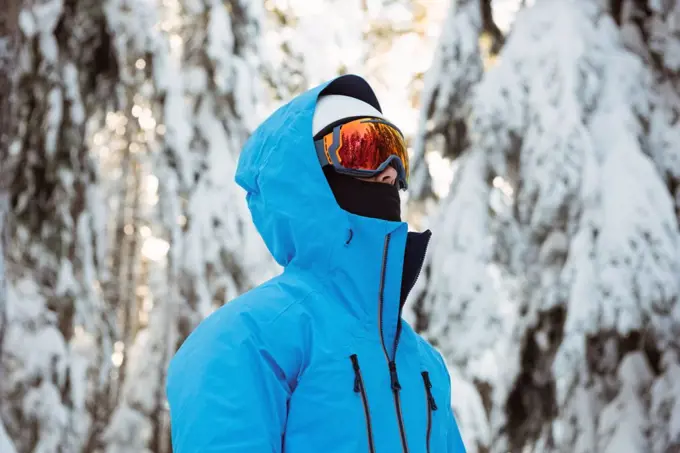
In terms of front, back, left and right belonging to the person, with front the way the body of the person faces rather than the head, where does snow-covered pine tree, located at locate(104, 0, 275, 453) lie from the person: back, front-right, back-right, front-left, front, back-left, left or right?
back-left

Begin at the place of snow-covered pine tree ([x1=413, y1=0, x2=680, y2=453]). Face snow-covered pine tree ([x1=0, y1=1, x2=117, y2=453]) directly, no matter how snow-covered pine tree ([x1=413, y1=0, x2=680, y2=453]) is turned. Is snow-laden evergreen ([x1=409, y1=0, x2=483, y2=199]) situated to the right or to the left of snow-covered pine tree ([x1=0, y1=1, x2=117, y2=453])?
right

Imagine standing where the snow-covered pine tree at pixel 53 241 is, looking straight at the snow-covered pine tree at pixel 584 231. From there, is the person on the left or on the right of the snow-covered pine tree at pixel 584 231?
right

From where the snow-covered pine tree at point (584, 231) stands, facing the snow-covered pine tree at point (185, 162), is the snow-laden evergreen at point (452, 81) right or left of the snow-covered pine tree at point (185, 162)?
right

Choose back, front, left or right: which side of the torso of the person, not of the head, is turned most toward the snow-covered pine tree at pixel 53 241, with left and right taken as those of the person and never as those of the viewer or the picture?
back

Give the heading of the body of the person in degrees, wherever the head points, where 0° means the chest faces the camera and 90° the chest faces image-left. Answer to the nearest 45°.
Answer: approximately 315°

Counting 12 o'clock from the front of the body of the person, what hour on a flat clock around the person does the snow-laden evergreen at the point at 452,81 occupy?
The snow-laden evergreen is roughly at 8 o'clock from the person.

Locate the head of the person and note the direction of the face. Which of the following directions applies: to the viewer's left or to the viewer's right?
to the viewer's right
